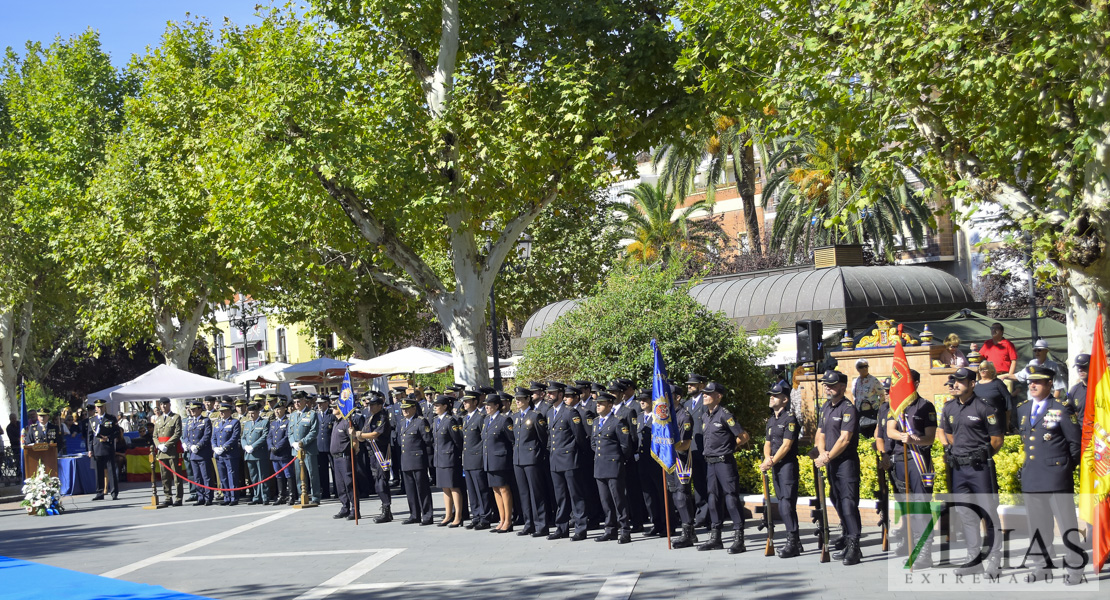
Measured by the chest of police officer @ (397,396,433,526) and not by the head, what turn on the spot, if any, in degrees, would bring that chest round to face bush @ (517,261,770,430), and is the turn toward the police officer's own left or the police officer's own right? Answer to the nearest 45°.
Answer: approximately 180°

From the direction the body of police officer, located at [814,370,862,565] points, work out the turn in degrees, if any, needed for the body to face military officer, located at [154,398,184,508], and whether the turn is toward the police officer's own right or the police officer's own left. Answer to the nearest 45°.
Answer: approximately 90° to the police officer's own right

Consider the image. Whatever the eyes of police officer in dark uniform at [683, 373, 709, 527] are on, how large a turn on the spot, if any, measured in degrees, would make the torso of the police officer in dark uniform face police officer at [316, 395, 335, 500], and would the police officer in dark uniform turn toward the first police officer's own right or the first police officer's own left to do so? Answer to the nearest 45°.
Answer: approximately 90° to the first police officer's own right

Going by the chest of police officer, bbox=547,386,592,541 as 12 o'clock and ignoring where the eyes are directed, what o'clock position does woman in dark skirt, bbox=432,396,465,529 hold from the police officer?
The woman in dark skirt is roughly at 3 o'clock from the police officer.

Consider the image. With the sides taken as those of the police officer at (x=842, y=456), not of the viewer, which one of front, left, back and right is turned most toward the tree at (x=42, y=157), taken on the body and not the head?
right

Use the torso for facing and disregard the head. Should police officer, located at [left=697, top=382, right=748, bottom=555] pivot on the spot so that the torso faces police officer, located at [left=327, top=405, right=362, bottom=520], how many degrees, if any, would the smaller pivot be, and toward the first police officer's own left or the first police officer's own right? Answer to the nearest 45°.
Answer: approximately 90° to the first police officer's own right

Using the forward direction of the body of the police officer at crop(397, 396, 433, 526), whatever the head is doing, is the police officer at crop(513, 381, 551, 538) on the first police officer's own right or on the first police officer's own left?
on the first police officer's own left

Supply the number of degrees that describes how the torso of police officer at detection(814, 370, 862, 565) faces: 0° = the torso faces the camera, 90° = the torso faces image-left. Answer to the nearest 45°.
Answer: approximately 45°

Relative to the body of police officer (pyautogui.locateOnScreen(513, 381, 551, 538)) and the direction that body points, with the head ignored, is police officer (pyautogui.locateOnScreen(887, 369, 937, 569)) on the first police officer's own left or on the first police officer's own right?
on the first police officer's own left

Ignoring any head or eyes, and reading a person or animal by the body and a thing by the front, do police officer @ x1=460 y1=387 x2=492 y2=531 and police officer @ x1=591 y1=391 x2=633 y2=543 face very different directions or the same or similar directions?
same or similar directions

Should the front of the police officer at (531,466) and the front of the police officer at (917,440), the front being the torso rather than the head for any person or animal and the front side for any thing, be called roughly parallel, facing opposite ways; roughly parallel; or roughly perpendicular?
roughly parallel

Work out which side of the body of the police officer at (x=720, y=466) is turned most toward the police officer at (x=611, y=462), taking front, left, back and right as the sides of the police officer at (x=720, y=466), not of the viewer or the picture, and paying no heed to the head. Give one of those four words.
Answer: right

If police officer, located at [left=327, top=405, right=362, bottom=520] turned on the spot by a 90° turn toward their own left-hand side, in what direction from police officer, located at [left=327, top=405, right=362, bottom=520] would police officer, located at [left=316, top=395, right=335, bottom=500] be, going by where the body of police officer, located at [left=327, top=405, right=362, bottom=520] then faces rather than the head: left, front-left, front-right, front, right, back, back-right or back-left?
back-left

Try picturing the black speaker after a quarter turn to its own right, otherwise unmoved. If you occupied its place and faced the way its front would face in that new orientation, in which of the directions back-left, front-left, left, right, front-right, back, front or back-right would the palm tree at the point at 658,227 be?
front-right

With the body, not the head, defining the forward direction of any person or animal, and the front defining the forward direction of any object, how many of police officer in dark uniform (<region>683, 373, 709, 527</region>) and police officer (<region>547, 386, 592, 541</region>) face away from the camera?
0

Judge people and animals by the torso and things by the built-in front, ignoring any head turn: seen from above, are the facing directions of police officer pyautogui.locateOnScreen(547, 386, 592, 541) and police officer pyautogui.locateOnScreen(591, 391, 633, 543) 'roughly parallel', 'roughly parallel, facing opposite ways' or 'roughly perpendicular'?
roughly parallel

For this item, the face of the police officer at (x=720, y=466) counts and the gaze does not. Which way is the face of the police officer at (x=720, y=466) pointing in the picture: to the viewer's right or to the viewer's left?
to the viewer's left

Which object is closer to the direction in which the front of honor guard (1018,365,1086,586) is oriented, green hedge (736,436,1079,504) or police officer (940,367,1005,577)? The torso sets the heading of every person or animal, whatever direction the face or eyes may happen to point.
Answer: the police officer

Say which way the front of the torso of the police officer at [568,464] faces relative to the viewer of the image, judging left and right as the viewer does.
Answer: facing the viewer and to the left of the viewer
